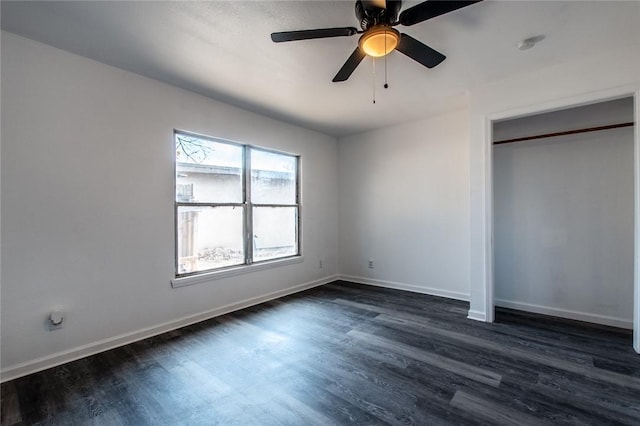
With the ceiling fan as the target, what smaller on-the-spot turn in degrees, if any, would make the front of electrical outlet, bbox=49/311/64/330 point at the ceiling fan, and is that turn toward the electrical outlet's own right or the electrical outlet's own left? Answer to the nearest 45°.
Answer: approximately 45° to the electrical outlet's own left
